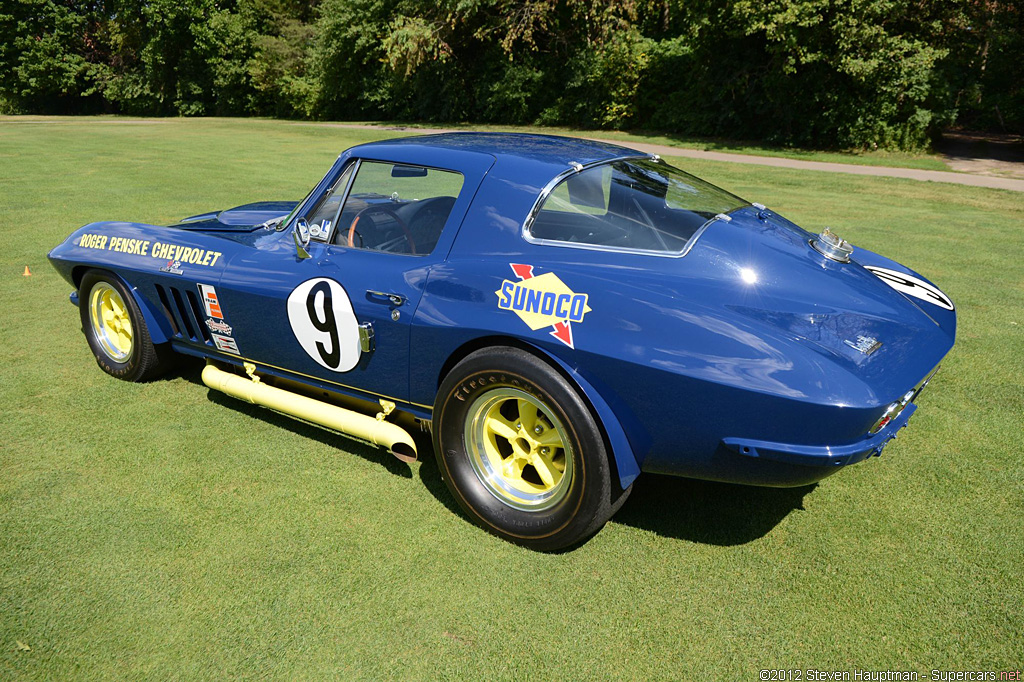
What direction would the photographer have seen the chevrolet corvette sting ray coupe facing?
facing away from the viewer and to the left of the viewer
